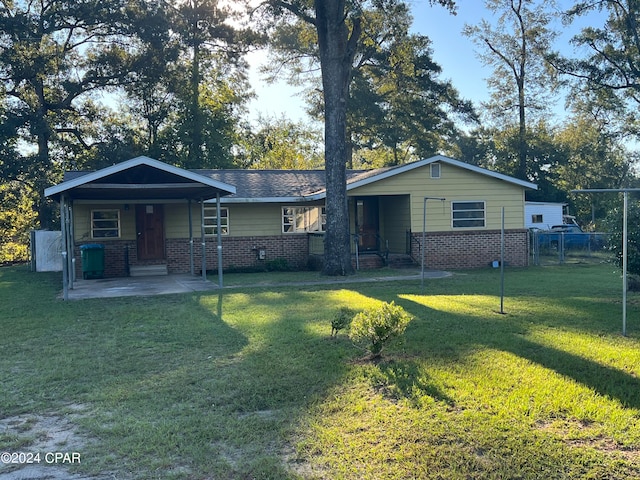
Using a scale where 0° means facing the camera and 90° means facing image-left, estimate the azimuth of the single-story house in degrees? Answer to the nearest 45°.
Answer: approximately 0°

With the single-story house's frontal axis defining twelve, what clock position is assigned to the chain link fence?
The chain link fence is roughly at 8 o'clock from the single-story house.

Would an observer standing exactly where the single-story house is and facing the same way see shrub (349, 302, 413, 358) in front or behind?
in front

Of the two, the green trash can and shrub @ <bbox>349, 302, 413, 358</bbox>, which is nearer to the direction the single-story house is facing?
the shrub
